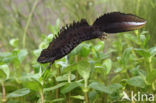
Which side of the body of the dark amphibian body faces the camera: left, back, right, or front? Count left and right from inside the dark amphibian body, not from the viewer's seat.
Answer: left
